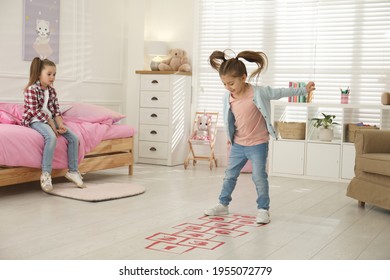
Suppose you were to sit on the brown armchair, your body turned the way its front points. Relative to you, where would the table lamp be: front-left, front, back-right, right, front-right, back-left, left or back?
right

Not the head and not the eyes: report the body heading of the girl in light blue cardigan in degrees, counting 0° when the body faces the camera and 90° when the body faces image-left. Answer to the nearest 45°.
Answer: approximately 45°

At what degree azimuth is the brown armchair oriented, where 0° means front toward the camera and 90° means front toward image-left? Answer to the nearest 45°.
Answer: approximately 45°

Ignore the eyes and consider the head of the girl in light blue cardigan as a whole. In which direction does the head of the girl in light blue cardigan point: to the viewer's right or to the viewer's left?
to the viewer's left

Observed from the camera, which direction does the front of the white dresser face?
facing the viewer and to the left of the viewer

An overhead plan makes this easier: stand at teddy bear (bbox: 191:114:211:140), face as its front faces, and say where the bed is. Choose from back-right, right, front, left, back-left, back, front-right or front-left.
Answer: front-right

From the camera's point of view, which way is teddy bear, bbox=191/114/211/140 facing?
toward the camera

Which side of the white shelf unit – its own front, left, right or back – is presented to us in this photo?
front

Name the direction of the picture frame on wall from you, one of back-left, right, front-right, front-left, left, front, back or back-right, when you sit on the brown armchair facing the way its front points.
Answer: front-right

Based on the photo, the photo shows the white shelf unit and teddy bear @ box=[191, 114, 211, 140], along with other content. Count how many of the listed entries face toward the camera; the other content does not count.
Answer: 2

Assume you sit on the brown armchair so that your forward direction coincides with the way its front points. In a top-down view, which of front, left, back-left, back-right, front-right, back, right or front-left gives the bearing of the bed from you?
front-right

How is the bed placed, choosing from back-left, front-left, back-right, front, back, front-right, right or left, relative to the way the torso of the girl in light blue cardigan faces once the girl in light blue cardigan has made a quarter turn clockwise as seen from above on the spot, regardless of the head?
front
